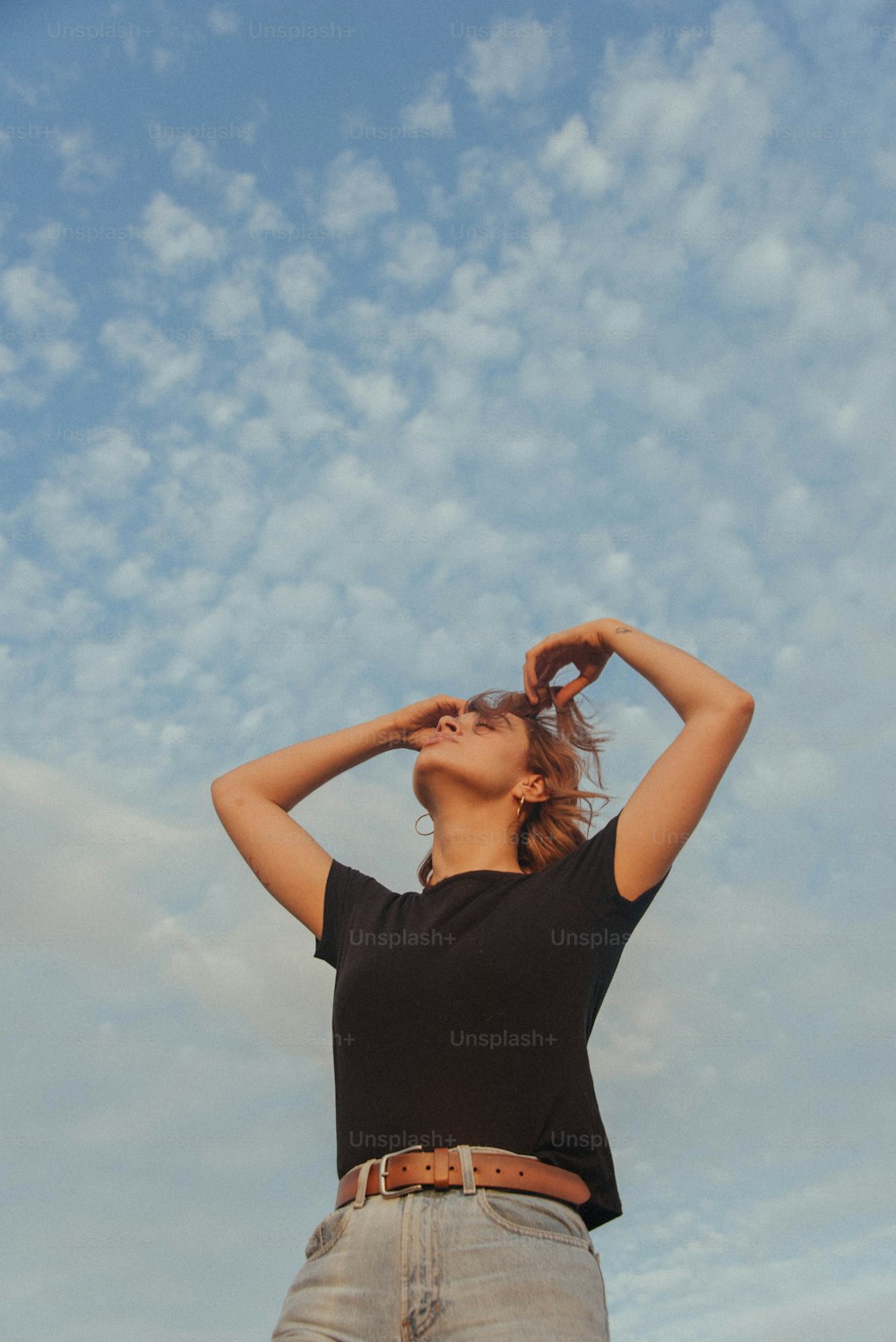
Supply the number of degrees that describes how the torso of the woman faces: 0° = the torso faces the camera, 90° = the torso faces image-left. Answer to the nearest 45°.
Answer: approximately 45°
